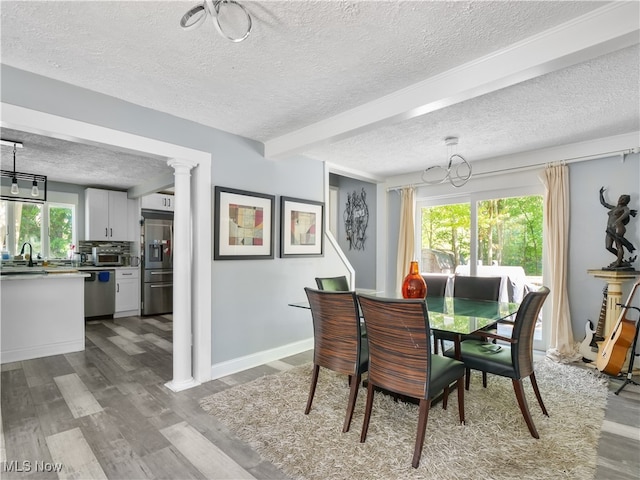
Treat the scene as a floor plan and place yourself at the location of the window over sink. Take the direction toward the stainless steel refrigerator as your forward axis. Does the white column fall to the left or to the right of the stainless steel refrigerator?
right

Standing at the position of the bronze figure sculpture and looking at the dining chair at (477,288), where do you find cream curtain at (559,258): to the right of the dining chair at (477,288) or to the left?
right

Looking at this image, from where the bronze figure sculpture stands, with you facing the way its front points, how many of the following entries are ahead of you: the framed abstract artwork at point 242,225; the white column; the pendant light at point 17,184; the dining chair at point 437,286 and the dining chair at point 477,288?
5

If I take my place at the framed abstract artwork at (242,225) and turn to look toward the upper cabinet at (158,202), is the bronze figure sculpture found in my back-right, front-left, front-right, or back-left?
back-right

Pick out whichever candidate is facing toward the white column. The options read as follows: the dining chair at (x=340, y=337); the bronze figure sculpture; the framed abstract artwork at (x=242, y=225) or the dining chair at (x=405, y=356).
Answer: the bronze figure sculpture

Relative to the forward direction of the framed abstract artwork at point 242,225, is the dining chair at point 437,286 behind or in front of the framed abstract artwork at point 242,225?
in front

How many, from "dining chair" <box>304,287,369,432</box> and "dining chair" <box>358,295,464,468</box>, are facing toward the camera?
0

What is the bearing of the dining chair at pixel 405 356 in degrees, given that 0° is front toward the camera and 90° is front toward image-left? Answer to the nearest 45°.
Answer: approximately 225°

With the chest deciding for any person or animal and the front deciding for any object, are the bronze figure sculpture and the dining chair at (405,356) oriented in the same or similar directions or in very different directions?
very different directions

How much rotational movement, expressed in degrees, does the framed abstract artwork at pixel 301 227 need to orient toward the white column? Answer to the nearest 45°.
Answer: approximately 90° to its right

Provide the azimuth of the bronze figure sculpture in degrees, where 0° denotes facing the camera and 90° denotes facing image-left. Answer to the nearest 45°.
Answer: approximately 45°

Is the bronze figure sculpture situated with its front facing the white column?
yes
